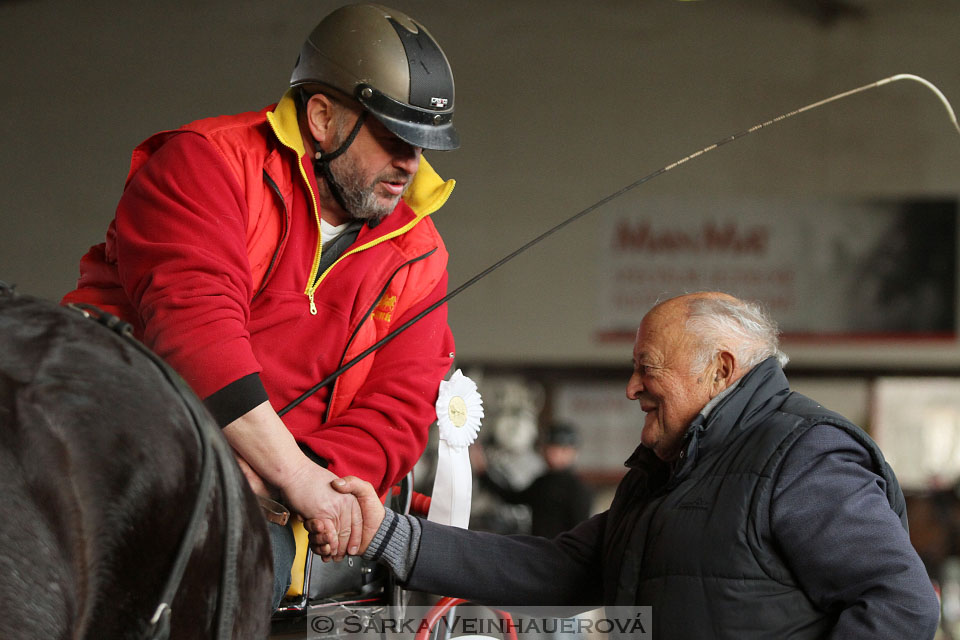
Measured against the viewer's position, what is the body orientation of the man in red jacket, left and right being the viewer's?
facing the viewer and to the right of the viewer

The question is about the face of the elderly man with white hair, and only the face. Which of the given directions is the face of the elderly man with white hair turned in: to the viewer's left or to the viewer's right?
to the viewer's left

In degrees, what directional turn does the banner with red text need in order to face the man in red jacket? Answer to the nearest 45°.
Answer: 0° — it already faces them

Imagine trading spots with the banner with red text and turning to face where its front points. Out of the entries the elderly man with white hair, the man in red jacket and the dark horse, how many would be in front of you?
3

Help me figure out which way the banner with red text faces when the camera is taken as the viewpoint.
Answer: facing the viewer

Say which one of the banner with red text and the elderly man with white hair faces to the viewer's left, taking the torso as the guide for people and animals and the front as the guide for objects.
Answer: the elderly man with white hair

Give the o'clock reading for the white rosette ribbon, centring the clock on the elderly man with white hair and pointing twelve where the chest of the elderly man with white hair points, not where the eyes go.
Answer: The white rosette ribbon is roughly at 1 o'clock from the elderly man with white hair.

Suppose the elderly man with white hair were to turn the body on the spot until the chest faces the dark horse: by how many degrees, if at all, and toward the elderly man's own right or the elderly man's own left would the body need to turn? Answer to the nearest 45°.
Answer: approximately 45° to the elderly man's own left

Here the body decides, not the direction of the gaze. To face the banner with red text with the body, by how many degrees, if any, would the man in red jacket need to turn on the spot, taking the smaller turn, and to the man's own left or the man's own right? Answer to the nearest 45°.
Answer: approximately 90° to the man's own left

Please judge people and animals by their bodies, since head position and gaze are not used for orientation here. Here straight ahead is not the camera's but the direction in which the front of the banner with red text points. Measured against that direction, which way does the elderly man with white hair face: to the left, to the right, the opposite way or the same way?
to the right

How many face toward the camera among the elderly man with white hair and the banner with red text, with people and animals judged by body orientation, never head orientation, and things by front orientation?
1

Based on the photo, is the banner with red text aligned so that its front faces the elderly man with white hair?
yes

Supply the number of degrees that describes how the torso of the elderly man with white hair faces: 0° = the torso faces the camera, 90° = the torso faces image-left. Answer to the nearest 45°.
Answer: approximately 90°

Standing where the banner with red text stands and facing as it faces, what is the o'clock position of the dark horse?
The dark horse is roughly at 12 o'clock from the banner with red text.
